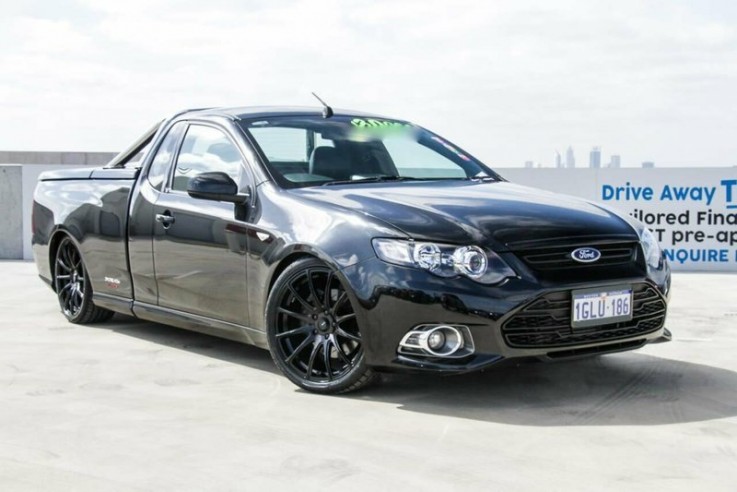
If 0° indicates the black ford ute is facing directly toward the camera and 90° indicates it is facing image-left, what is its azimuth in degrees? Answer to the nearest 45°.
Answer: approximately 315°

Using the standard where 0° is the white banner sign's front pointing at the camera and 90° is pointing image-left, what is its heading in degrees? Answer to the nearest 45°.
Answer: approximately 0°
